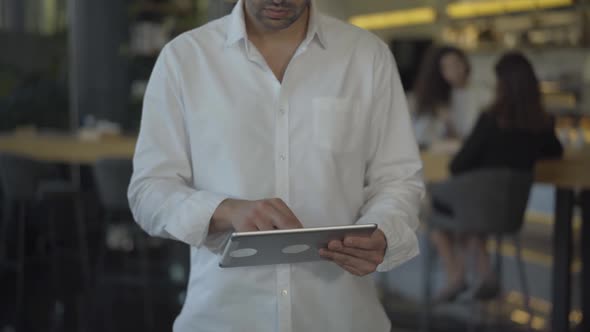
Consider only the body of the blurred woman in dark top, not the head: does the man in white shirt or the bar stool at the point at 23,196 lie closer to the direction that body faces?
the bar stool

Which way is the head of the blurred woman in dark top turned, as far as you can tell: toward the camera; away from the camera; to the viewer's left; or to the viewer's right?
away from the camera

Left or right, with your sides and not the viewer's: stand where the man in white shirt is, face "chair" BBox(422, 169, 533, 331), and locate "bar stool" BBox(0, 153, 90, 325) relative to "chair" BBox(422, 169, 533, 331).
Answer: left

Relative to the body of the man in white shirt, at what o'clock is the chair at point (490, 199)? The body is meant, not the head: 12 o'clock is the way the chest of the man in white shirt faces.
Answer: The chair is roughly at 7 o'clock from the man in white shirt.

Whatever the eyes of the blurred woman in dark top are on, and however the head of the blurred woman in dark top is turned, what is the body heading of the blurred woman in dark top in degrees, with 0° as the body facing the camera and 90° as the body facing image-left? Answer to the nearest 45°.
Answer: approximately 135°

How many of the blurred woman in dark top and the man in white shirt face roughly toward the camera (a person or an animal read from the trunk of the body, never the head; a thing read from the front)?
1

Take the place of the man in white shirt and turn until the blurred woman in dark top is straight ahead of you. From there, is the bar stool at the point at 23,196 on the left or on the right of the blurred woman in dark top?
left

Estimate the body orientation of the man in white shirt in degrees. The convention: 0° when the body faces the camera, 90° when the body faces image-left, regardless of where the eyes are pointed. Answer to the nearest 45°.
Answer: approximately 0°

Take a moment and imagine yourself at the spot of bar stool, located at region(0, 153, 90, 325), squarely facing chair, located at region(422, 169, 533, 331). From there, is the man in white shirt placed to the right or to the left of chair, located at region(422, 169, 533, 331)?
right
